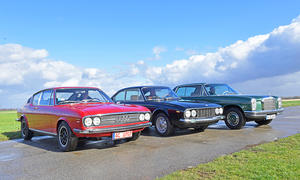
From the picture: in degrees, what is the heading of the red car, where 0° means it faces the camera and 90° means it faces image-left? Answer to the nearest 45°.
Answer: approximately 315°

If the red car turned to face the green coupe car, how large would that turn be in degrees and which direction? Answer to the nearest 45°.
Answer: approximately 45° to its left

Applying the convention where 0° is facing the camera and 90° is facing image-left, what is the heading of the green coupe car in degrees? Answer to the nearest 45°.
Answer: approximately 315°

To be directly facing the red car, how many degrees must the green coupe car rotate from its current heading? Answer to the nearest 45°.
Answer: approximately 90° to its right
